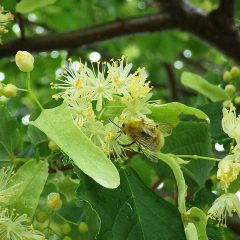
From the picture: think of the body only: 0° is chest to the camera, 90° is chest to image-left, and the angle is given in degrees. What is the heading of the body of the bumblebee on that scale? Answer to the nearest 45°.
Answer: approximately 90°

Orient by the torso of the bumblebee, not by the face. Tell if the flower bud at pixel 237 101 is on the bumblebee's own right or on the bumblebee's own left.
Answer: on the bumblebee's own right

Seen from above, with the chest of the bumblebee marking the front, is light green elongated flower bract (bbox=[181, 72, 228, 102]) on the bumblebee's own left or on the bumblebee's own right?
on the bumblebee's own right
